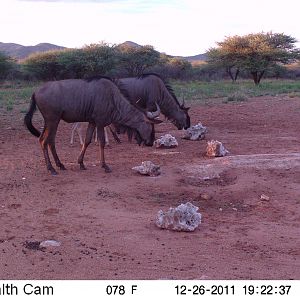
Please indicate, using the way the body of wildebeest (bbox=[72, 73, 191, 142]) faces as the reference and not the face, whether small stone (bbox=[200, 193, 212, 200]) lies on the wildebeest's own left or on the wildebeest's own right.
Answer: on the wildebeest's own right

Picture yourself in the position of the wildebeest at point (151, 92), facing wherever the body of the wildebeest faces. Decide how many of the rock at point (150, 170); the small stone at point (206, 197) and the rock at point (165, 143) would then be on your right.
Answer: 3

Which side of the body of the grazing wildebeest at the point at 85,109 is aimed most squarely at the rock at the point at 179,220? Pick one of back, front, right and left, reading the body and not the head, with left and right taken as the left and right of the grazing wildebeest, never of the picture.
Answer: right

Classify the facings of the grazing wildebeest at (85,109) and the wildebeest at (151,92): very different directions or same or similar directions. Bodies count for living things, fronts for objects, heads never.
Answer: same or similar directions

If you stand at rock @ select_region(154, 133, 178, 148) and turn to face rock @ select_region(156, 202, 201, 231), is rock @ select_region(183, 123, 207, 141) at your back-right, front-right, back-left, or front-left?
back-left

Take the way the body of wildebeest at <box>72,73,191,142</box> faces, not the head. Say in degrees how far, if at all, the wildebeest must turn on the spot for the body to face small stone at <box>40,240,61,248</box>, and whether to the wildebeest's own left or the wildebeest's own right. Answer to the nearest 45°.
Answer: approximately 90° to the wildebeest's own right

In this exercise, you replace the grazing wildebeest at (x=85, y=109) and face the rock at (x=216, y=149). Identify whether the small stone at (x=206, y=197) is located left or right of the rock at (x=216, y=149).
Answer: right

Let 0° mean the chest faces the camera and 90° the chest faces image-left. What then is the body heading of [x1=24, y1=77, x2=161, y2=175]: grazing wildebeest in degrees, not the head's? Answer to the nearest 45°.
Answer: approximately 270°

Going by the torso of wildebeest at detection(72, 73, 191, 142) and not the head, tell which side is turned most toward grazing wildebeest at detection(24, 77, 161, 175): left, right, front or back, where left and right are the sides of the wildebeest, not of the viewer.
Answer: right

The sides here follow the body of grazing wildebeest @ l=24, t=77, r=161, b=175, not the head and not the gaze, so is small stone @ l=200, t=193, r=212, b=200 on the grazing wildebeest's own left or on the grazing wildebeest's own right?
on the grazing wildebeest's own right

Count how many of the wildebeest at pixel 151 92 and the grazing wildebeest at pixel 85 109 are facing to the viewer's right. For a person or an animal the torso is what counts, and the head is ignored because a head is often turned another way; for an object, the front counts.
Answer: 2

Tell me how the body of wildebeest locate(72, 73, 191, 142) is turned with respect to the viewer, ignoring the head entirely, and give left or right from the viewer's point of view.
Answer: facing to the right of the viewer

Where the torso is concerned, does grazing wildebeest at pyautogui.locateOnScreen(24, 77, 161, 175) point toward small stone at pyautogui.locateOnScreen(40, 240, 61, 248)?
no

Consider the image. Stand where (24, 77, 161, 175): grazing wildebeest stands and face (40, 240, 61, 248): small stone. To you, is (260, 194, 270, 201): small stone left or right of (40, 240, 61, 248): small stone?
left

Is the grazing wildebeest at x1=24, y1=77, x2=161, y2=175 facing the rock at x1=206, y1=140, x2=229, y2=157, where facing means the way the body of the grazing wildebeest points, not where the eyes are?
yes

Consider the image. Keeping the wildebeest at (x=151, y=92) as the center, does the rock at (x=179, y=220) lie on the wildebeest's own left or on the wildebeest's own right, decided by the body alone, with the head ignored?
on the wildebeest's own right

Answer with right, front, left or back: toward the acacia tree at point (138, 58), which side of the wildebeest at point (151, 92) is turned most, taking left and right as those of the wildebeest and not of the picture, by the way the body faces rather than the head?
left

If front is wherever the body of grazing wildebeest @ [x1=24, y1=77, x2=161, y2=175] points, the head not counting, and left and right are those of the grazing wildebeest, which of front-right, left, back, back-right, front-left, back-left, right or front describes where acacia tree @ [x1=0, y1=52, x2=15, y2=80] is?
left

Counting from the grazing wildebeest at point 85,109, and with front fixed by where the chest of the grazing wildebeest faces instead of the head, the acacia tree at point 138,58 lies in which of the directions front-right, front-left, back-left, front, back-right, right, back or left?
left
